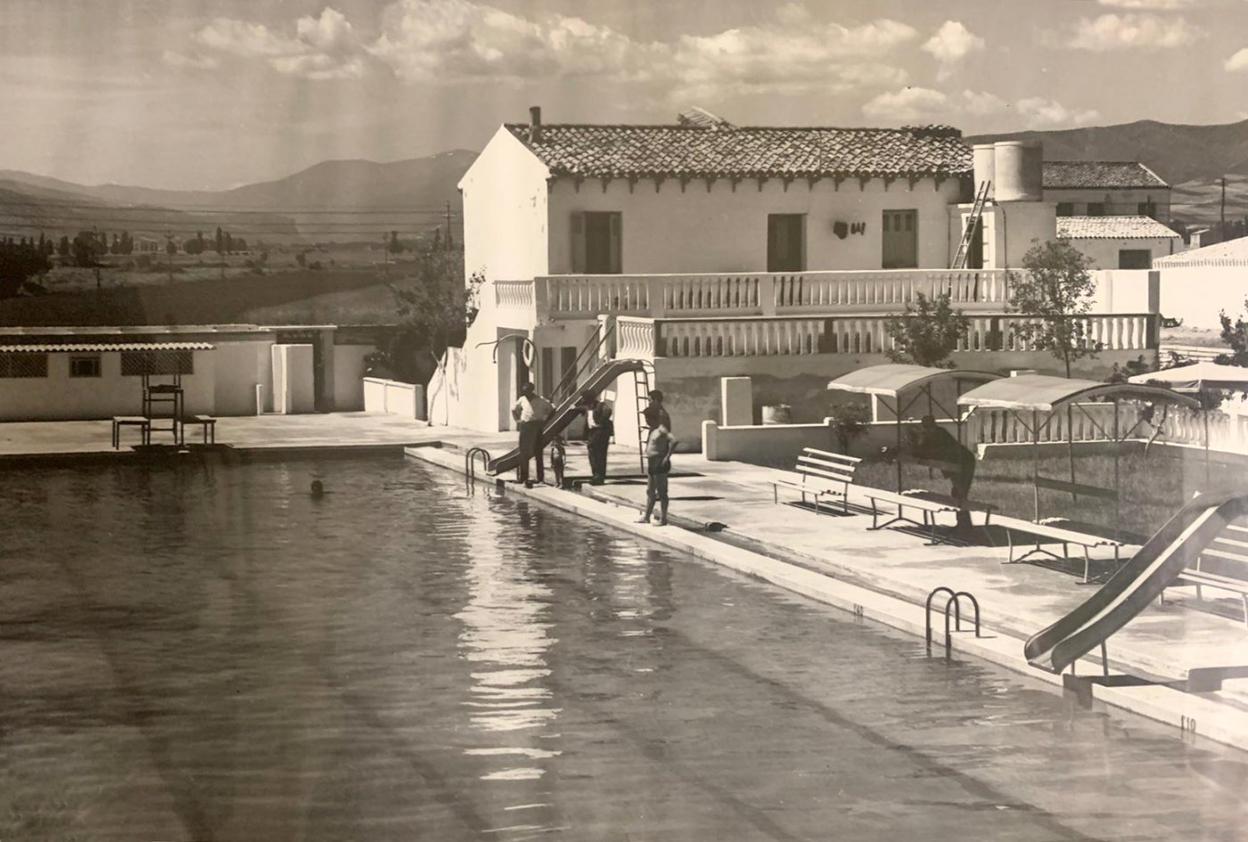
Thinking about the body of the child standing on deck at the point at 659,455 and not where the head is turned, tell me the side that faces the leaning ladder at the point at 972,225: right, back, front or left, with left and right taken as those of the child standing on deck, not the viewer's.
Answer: back

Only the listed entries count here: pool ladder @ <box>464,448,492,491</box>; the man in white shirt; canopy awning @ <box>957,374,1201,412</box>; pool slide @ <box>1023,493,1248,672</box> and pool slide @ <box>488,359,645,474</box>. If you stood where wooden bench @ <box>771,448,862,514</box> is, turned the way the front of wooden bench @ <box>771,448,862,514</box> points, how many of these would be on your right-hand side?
3

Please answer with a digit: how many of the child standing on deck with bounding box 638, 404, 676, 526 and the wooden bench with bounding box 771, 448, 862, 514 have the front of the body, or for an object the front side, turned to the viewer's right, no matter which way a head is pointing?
0

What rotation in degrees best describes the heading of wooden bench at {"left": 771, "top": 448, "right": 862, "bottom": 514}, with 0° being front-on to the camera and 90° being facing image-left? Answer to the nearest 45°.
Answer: approximately 45°

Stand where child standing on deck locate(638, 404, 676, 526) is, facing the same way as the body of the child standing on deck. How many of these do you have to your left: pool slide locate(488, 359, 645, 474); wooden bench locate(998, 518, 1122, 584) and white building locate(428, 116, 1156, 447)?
1

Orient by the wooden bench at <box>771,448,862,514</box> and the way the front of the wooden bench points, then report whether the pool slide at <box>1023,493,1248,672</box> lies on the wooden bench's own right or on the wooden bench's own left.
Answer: on the wooden bench's own left

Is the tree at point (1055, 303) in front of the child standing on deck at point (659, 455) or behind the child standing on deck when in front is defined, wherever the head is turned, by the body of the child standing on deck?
behind

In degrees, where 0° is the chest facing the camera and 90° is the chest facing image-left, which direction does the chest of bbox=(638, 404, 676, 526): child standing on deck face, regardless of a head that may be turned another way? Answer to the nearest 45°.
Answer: approximately 45°

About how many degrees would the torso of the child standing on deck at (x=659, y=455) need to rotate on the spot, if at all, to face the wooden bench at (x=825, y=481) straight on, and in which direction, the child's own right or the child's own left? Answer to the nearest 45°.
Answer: approximately 180°
